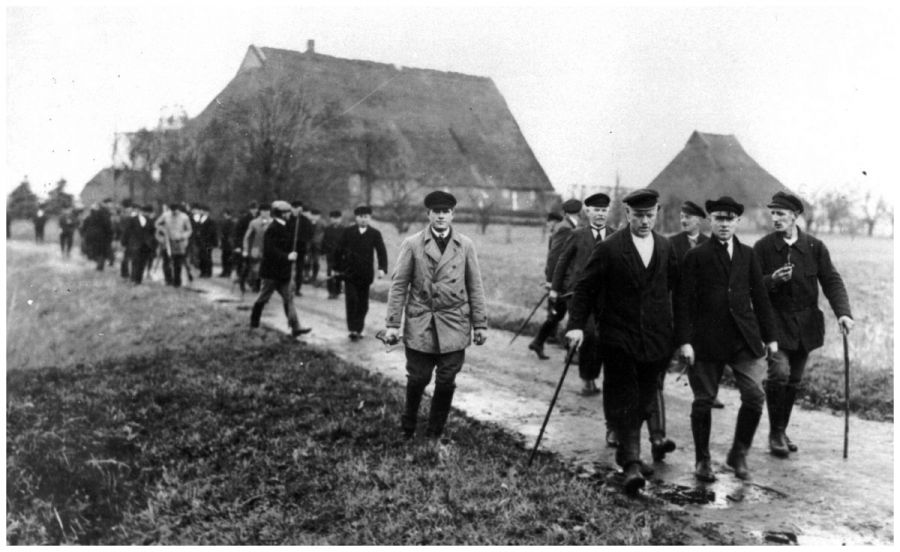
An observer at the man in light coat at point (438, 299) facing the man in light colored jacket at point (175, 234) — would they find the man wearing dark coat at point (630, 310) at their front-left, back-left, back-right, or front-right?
back-right

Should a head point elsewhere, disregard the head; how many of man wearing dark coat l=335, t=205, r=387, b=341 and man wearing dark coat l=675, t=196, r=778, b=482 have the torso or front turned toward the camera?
2

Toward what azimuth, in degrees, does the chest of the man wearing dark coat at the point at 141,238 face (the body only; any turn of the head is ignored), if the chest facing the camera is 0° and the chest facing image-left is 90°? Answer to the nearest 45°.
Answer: approximately 315°

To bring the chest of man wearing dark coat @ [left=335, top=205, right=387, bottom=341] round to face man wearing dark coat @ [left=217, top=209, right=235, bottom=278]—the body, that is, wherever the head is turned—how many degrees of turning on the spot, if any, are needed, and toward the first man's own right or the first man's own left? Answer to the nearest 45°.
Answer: approximately 180°

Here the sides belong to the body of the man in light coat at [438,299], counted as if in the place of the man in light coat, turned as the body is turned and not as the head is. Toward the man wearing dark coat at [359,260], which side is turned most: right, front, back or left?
back

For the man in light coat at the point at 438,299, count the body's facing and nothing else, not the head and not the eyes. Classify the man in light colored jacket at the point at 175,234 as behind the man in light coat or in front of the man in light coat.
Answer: behind

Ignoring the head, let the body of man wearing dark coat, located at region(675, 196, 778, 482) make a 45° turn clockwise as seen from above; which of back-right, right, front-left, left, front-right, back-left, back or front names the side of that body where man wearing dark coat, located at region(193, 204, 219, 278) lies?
right

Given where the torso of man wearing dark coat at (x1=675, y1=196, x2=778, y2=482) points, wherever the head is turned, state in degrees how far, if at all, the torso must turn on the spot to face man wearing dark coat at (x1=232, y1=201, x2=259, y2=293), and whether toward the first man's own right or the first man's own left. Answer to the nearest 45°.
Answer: approximately 135° to the first man's own right
